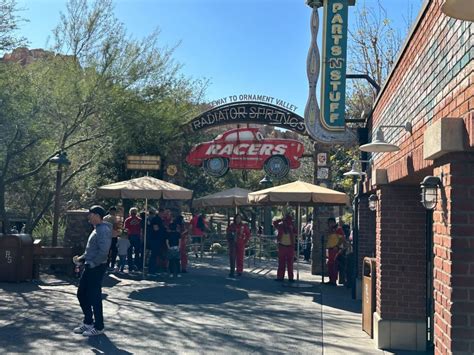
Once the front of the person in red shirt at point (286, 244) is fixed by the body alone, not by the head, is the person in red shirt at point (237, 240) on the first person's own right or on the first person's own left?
on the first person's own right

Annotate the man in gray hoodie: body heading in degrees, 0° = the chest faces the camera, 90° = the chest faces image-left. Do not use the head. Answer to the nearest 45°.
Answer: approximately 90°

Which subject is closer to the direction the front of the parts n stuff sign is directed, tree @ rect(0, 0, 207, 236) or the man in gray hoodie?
the man in gray hoodie

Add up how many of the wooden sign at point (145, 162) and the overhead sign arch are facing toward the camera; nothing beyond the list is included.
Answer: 2

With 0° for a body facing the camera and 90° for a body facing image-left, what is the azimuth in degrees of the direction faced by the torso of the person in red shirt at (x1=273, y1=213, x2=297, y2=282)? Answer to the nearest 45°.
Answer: approximately 0°

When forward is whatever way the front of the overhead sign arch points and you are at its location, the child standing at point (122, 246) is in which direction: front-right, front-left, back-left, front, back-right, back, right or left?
front-right

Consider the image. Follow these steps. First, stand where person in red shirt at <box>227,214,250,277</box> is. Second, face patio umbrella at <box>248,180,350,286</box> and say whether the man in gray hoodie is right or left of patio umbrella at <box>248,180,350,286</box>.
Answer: right

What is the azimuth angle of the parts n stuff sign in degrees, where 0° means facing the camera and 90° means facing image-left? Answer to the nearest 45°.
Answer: approximately 0°

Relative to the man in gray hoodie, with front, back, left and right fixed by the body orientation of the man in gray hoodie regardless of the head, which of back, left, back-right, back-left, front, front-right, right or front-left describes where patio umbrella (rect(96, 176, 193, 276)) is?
right

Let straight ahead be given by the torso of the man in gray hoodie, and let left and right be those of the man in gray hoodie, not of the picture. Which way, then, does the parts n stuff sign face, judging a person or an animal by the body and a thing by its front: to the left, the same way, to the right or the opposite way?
to the left

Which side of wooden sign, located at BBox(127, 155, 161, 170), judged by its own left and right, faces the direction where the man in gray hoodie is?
front
